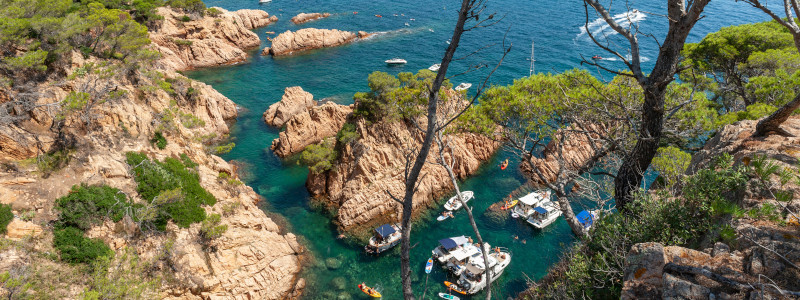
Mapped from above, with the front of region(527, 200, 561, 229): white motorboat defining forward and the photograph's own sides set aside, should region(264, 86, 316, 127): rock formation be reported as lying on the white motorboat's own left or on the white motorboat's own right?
on the white motorboat's own left

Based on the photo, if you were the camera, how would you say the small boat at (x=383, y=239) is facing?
facing away from the viewer and to the right of the viewer

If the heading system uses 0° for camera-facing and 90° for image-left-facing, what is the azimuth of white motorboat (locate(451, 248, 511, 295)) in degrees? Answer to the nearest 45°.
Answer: approximately 225°

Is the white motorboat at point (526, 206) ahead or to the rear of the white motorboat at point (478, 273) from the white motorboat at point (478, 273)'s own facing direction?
ahead

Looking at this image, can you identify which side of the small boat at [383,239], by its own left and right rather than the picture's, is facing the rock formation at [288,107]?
left

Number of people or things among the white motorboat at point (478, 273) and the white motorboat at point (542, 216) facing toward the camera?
0

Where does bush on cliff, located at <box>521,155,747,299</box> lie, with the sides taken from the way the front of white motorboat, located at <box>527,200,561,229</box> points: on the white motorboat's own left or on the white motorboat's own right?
on the white motorboat's own right

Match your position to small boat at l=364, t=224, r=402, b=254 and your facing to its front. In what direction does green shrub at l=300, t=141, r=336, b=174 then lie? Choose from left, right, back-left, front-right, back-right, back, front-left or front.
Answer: left

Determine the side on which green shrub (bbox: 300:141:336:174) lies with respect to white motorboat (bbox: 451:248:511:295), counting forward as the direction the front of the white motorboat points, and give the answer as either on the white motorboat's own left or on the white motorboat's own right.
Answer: on the white motorboat's own left
